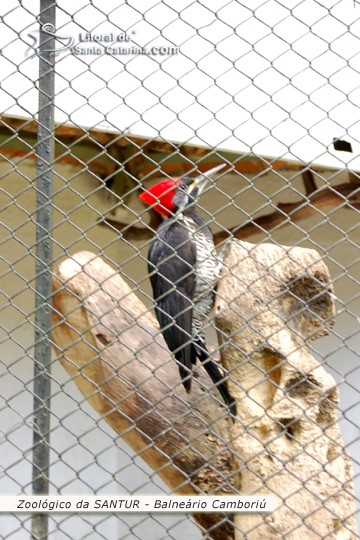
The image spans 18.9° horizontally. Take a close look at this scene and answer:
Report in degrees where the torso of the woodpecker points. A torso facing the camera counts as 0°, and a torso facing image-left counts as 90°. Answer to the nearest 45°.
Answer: approximately 270°

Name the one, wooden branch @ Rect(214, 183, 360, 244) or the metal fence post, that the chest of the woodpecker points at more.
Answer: the wooden branch
